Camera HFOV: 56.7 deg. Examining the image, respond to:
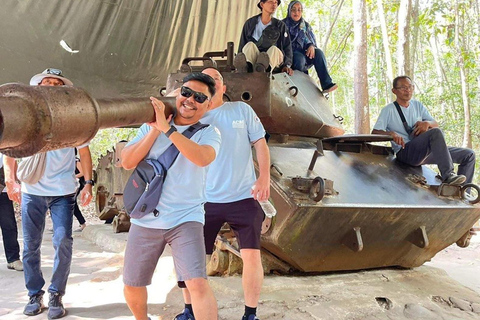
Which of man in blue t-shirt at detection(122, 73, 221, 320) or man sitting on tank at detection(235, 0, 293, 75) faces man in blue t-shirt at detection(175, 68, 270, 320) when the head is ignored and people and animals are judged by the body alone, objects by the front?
the man sitting on tank

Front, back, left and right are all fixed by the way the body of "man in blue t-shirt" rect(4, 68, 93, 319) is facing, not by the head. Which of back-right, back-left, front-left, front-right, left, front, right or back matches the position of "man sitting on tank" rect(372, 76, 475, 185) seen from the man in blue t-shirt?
left

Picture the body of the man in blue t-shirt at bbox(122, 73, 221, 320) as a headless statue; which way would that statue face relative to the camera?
toward the camera

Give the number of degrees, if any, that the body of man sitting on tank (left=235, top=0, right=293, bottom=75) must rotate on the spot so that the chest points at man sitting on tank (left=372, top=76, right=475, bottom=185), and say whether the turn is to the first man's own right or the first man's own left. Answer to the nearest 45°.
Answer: approximately 90° to the first man's own left

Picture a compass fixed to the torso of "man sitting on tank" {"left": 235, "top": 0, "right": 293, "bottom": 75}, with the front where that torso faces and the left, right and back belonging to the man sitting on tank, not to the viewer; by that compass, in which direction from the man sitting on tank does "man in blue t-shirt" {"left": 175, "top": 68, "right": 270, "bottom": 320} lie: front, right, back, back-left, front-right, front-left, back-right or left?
front

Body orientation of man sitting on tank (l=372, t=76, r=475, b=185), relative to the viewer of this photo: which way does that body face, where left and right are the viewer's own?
facing the viewer and to the right of the viewer

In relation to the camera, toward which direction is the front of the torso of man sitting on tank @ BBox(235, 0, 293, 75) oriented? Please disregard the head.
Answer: toward the camera

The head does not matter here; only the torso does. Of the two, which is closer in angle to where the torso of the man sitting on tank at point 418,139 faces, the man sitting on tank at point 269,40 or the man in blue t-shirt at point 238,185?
the man in blue t-shirt

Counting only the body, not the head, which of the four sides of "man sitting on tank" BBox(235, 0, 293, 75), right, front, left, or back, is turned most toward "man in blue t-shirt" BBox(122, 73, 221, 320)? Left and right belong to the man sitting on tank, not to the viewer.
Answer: front

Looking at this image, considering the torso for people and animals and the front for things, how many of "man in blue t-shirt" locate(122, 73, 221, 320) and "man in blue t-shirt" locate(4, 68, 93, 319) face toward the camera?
2

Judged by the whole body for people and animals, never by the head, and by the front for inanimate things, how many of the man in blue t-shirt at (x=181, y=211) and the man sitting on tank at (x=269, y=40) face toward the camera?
2
